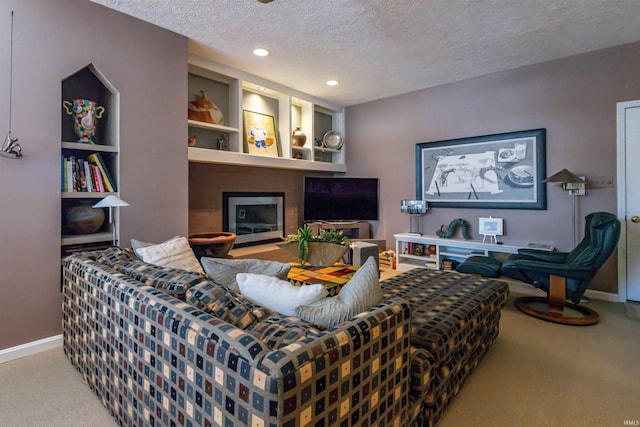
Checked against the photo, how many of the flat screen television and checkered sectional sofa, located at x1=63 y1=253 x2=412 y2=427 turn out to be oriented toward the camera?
1

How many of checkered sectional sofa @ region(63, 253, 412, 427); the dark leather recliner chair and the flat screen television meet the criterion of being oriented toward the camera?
1

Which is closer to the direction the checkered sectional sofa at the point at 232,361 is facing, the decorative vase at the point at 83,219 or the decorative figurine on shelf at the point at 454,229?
the decorative figurine on shelf

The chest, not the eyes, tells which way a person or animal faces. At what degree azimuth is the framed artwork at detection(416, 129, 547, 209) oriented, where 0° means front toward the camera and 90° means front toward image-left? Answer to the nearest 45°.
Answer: approximately 45°

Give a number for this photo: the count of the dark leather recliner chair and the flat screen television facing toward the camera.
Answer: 1

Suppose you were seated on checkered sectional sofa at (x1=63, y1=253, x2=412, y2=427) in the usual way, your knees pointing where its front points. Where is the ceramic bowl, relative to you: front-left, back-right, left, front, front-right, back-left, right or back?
front-left

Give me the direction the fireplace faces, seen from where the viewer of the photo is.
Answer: facing the viewer and to the right of the viewer

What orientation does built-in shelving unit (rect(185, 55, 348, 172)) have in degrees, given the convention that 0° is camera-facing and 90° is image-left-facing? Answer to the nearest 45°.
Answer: approximately 315°

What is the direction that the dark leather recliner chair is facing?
to the viewer's left

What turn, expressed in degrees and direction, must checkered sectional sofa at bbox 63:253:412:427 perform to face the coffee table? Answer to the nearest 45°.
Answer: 0° — it already faces it

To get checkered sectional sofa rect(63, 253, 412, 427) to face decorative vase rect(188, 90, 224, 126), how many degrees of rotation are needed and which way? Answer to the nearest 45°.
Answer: approximately 45° to its left

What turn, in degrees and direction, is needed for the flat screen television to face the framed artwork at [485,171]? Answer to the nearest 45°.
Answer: approximately 45° to its left

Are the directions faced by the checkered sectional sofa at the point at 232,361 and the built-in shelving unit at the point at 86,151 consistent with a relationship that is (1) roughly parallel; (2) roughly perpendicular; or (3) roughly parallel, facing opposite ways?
roughly perpendicular

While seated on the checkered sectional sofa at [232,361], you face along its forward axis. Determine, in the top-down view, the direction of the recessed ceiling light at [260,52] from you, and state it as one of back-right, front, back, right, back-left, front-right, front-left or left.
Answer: front-left

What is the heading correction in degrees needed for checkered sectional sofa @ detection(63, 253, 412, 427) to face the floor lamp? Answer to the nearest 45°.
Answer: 0° — it already faces it

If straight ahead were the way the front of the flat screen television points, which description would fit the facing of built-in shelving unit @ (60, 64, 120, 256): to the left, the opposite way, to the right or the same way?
to the left
